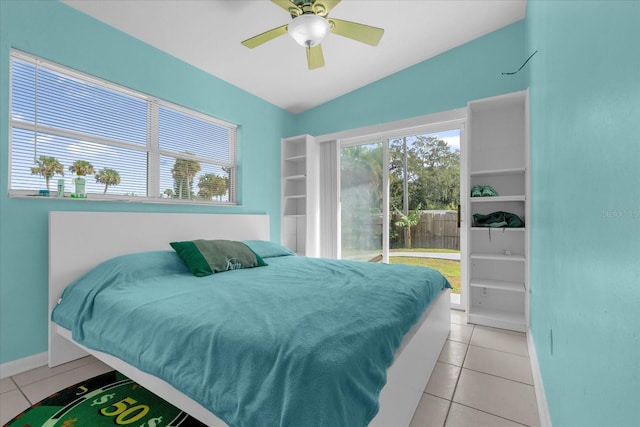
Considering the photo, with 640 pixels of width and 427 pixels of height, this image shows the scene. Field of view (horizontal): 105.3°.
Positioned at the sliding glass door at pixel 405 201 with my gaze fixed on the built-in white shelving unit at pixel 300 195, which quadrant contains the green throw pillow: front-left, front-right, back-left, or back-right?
front-left

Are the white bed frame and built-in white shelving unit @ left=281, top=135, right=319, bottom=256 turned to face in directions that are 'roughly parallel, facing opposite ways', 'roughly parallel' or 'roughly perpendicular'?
roughly perpendicular

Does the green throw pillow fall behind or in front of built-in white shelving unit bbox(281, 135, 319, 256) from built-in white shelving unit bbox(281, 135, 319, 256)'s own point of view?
in front

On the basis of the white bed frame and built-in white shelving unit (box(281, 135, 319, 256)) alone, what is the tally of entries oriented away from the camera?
0

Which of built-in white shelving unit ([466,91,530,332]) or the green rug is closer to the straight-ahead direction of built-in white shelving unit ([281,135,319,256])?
the green rug

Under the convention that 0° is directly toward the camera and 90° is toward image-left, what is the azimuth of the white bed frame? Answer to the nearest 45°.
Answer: approximately 315°

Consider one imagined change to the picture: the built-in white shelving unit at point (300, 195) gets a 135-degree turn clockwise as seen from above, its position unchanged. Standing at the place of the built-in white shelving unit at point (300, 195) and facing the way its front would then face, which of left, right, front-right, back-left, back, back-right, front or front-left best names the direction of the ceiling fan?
back

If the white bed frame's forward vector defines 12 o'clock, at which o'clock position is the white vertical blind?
The white vertical blind is roughly at 9 o'clock from the white bed frame.

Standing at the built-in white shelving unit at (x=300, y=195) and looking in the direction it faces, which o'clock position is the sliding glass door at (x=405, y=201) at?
The sliding glass door is roughly at 8 o'clock from the built-in white shelving unit.

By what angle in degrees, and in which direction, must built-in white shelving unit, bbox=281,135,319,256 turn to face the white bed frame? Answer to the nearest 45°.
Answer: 0° — it already faces it

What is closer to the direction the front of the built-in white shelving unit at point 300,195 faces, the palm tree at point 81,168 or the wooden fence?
the palm tree

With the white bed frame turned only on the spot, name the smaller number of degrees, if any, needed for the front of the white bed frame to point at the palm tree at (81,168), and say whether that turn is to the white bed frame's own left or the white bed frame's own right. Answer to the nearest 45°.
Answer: approximately 180°
